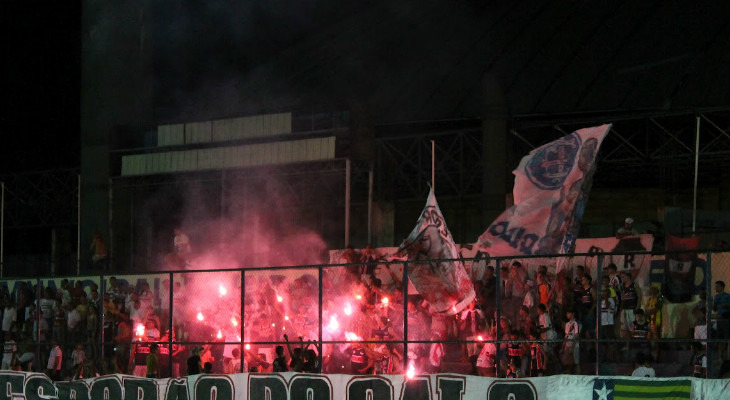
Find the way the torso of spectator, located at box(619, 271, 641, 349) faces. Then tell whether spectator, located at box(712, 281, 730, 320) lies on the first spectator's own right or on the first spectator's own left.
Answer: on the first spectator's own left

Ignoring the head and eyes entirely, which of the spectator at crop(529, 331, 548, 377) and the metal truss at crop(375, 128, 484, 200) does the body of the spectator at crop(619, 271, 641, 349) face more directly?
the spectator

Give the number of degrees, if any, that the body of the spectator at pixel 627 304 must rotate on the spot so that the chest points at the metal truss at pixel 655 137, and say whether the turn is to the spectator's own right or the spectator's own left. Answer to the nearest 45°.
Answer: approximately 135° to the spectator's own right

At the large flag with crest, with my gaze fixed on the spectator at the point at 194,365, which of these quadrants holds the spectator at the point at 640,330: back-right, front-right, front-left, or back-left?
back-left

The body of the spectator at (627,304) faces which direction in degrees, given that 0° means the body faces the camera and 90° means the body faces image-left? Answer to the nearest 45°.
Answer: approximately 45°

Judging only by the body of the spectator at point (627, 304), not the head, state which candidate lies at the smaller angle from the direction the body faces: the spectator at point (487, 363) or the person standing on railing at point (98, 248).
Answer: the spectator

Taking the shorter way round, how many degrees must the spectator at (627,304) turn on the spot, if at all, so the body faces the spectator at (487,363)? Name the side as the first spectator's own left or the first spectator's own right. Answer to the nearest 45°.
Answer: approximately 45° to the first spectator's own right
